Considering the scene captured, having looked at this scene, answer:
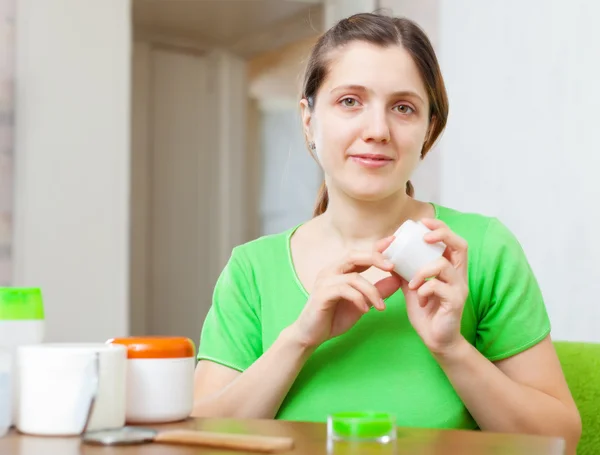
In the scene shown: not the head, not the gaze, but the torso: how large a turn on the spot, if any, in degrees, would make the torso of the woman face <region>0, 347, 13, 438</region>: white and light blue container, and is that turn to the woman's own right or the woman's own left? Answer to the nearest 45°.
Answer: approximately 45° to the woman's own right

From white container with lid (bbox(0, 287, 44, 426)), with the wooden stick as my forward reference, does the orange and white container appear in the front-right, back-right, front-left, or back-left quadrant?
front-left

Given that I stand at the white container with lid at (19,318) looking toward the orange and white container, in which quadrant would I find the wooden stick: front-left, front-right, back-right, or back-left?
front-right

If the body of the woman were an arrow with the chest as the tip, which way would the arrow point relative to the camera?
toward the camera
